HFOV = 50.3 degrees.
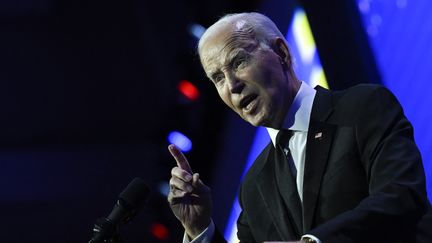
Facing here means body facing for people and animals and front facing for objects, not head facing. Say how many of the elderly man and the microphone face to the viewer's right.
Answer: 1

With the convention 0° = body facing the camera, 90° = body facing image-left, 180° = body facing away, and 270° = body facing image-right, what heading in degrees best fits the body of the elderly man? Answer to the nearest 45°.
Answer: approximately 45°

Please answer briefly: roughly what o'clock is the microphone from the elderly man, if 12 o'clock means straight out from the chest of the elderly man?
The microphone is roughly at 1 o'clock from the elderly man.

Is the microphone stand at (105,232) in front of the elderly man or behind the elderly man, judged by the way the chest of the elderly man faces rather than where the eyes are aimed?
in front

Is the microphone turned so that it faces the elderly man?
yes

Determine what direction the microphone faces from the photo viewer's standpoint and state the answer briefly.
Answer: facing to the right of the viewer
